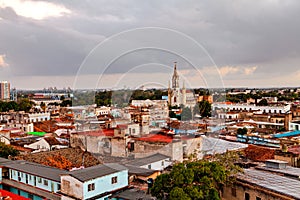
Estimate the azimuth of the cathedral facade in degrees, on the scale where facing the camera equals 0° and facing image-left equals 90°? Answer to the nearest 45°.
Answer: approximately 0°

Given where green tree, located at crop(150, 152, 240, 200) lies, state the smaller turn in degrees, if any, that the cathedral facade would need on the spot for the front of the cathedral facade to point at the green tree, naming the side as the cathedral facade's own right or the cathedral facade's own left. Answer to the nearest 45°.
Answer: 0° — it already faces it
